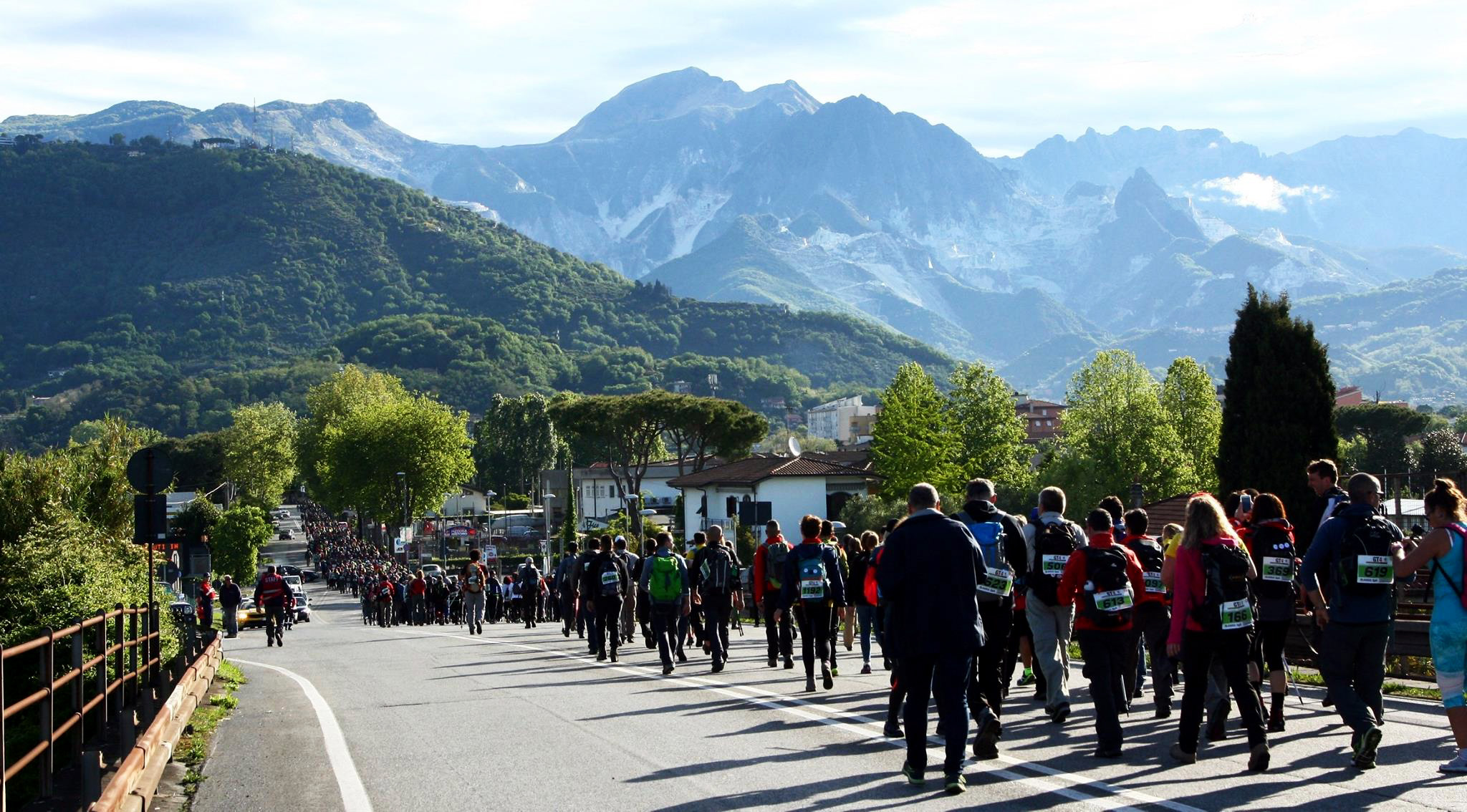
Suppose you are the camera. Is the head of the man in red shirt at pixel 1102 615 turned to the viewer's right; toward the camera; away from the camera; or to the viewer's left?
away from the camera

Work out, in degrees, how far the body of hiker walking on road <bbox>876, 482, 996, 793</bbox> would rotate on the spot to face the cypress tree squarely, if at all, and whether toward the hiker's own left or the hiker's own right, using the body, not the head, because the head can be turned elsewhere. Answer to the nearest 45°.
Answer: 0° — they already face it

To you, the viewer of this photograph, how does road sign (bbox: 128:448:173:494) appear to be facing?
facing away from the viewer

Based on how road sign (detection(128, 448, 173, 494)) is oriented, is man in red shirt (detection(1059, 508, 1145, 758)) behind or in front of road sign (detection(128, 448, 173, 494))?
behind

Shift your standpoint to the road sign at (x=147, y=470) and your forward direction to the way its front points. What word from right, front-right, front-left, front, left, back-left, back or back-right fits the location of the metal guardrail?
back

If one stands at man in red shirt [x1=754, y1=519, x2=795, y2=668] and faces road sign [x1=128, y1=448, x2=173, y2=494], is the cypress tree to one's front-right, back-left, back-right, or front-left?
back-right

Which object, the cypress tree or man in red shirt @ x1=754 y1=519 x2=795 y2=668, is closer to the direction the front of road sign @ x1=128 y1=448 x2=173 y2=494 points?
the cypress tree

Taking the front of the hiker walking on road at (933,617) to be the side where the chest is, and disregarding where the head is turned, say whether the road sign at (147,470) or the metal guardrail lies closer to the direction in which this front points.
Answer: the road sign

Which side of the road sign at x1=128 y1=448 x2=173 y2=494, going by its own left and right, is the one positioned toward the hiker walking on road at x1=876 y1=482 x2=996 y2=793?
back

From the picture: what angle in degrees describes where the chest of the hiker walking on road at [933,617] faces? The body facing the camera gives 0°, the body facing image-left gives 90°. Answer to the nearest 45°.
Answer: approximately 180°

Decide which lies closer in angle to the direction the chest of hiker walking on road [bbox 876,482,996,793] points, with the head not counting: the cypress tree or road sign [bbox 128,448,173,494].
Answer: the cypress tree

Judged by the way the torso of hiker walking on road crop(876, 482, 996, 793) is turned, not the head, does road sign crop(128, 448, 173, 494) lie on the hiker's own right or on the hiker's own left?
on the hiker's own left

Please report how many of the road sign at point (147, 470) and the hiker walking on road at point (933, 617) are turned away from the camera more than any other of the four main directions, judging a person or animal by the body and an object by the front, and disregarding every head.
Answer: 2
